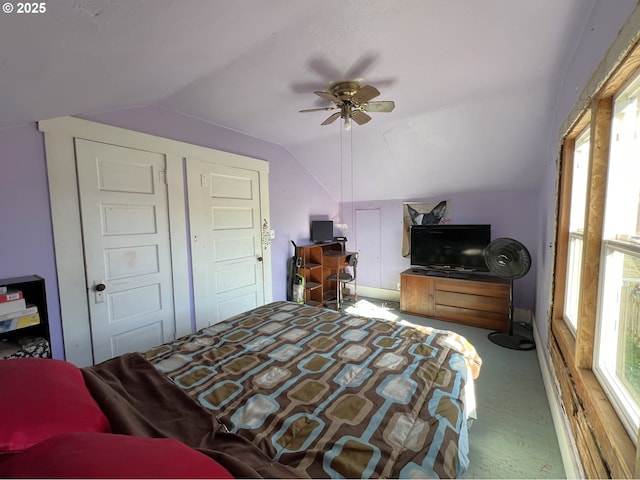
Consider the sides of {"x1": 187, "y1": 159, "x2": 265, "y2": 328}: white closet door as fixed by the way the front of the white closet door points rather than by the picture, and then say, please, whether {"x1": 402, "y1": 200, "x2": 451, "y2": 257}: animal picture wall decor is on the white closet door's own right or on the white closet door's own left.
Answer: on the white closet door's own left

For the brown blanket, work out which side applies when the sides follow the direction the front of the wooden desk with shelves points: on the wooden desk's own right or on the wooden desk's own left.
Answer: on the wooden desk's own right

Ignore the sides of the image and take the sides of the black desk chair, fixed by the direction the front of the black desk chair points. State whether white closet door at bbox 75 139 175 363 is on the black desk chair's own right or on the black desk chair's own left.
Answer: on the black desk chair's own left

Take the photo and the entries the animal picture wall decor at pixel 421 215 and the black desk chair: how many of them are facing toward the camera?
1

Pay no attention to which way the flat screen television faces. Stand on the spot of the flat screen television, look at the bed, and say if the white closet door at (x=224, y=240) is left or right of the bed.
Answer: right

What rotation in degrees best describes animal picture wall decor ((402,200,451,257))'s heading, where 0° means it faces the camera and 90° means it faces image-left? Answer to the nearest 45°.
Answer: approximately 0°

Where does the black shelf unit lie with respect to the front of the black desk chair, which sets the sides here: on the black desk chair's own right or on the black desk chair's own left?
on the black desk chair's own left

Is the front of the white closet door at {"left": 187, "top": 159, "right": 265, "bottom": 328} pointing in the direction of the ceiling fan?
yes

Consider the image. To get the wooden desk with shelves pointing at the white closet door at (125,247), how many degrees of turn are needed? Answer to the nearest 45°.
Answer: approximately 90° to its right

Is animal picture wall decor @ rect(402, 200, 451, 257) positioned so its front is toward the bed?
yes

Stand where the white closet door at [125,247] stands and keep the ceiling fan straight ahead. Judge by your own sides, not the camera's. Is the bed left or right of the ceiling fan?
right
